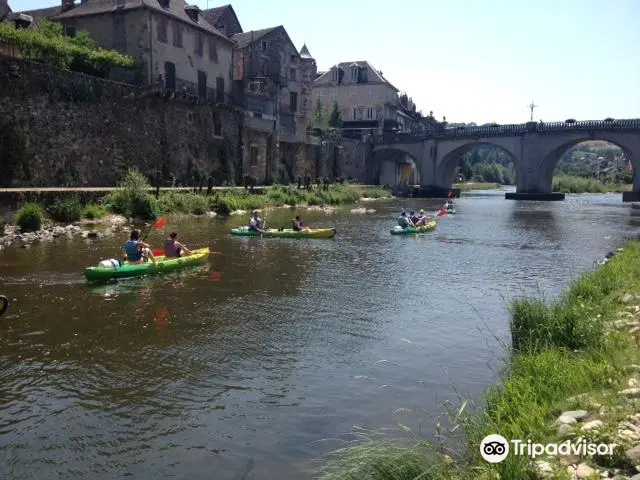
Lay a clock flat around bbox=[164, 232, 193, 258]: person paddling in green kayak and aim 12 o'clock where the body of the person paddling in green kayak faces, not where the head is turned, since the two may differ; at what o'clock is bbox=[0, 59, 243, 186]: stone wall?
The stone wall is roughly at 10 o'clock from the person paddling in green kayak.

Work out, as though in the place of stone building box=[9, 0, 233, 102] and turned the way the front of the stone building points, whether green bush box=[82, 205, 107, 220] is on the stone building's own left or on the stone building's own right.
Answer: on the stone building's own right

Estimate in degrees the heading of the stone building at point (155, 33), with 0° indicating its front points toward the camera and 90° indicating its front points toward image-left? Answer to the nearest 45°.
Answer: approximately 315°

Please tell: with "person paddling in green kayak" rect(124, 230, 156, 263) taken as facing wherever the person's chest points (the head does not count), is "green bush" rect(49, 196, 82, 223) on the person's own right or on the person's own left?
on the person's own left

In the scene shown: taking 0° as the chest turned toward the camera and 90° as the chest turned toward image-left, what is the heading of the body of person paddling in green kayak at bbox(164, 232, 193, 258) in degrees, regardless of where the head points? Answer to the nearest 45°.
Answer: approximately 225°

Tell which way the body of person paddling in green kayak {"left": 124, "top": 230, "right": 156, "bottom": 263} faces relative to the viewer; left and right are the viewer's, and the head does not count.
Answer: facing away from the viewer and to the right of the viewer

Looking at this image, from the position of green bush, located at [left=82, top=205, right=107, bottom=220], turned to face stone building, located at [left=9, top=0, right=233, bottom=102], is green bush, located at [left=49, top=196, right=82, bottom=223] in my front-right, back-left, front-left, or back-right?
back-left

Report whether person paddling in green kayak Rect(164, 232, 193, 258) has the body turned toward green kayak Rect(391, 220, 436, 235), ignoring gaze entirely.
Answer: yes

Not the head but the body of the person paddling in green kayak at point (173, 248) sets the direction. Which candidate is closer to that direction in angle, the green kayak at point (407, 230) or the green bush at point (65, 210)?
the green kayak
